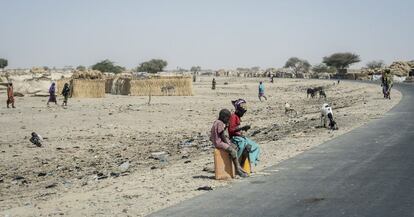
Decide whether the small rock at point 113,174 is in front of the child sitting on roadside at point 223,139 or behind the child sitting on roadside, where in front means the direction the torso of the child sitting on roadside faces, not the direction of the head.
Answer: behind

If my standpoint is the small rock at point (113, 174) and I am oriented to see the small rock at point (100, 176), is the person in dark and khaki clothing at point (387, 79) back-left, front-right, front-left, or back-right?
back-right

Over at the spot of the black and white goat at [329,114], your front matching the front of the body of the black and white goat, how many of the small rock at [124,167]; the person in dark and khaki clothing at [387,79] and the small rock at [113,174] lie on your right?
2

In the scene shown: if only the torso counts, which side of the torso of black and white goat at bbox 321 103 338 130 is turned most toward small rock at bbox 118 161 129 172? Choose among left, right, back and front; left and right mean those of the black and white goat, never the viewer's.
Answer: right

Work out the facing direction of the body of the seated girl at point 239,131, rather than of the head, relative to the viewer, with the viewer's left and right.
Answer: facing to the right of the viewer
